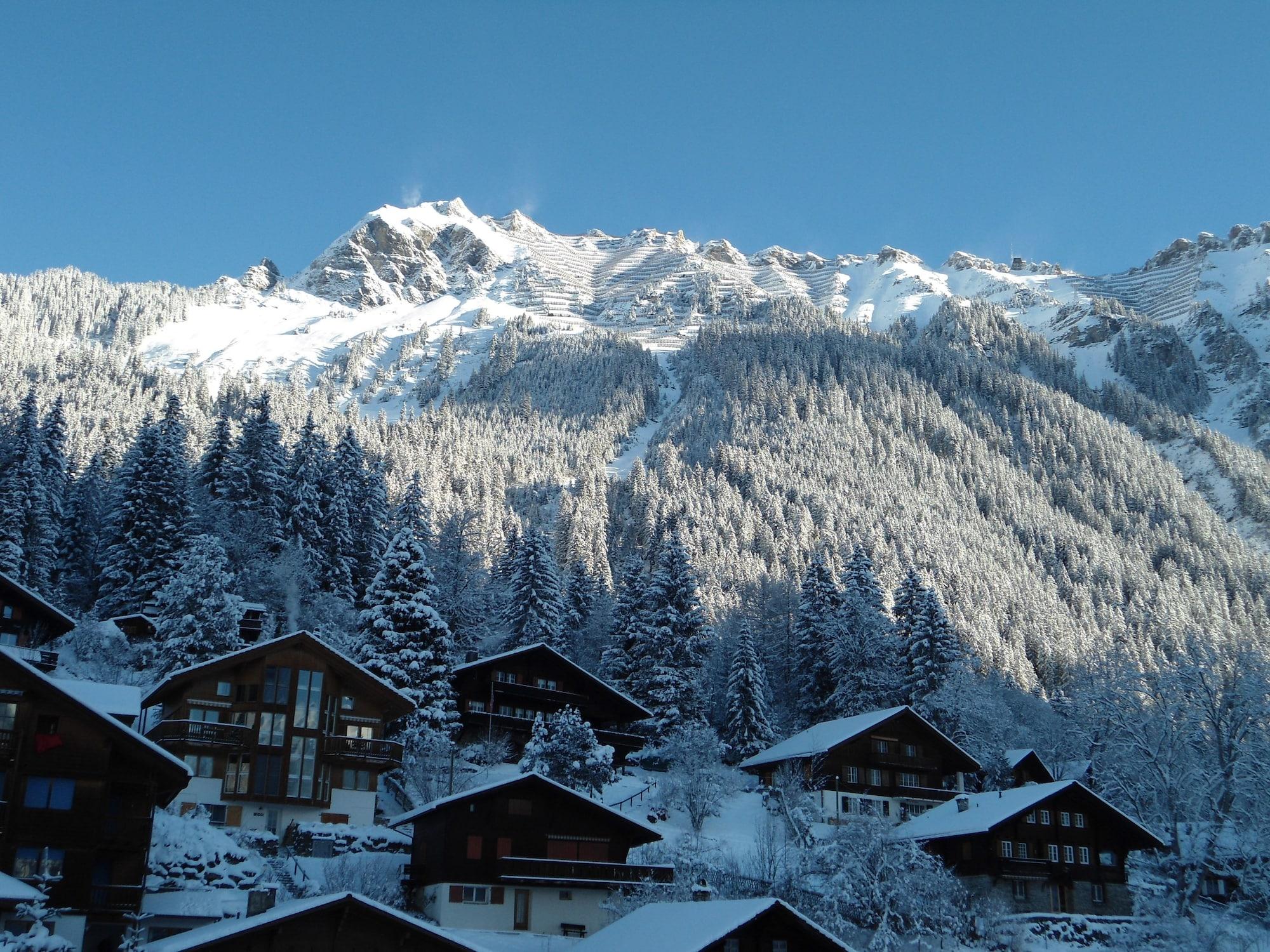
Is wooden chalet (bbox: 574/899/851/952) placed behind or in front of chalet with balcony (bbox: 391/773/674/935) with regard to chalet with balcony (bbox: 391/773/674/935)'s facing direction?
in front

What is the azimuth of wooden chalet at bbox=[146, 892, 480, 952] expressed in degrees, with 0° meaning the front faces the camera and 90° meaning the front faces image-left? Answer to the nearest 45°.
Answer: approximately 0°

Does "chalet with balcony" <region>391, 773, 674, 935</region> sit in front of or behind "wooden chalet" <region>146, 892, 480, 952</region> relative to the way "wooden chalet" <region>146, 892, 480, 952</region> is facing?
behind

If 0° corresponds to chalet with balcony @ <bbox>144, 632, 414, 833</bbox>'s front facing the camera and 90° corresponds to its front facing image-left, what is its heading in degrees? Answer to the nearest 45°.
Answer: approximately 0°

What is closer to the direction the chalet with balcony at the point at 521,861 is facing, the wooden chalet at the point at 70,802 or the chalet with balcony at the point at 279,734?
the wooden chalet

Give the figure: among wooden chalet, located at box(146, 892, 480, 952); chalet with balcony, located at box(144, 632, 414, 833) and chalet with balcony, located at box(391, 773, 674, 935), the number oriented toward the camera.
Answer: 3

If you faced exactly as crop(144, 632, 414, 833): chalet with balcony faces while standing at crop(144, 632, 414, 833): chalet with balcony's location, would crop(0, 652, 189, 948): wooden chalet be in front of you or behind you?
in front

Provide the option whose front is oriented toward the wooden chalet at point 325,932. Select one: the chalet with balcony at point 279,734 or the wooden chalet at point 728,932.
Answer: the chalet with balcony
